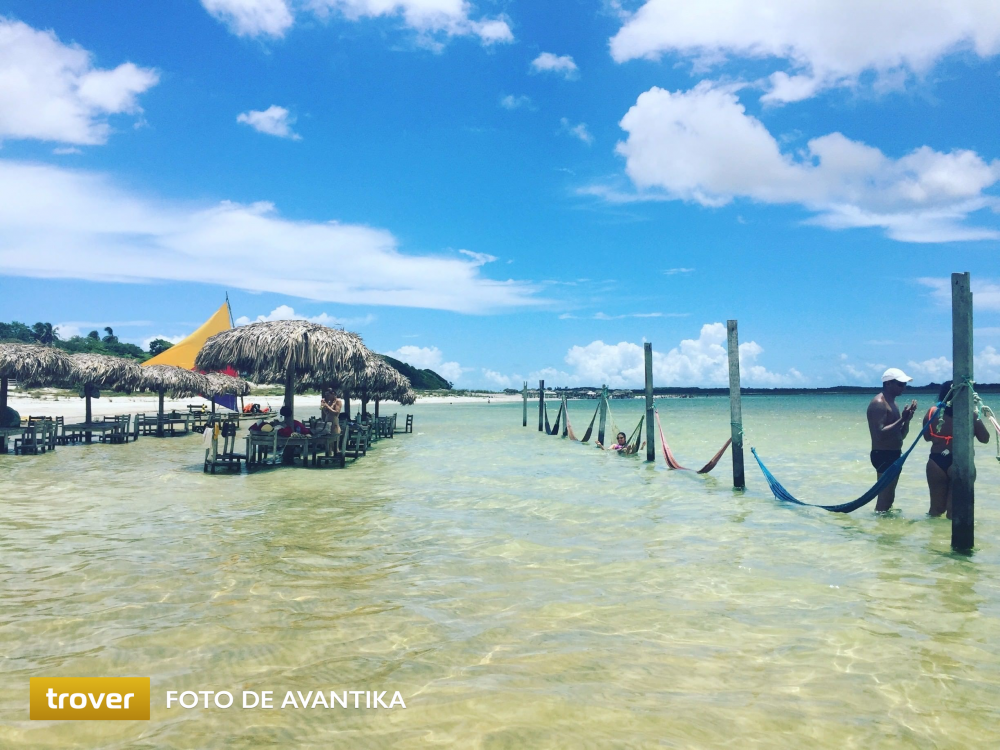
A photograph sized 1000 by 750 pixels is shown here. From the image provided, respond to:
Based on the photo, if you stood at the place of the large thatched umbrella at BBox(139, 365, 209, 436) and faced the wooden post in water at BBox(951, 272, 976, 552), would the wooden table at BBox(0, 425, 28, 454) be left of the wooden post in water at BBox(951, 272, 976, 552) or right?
right

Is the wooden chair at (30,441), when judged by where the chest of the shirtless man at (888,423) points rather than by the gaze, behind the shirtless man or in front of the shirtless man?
behind

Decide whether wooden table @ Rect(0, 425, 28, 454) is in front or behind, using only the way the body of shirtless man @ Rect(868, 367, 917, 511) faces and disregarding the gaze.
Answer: behind
